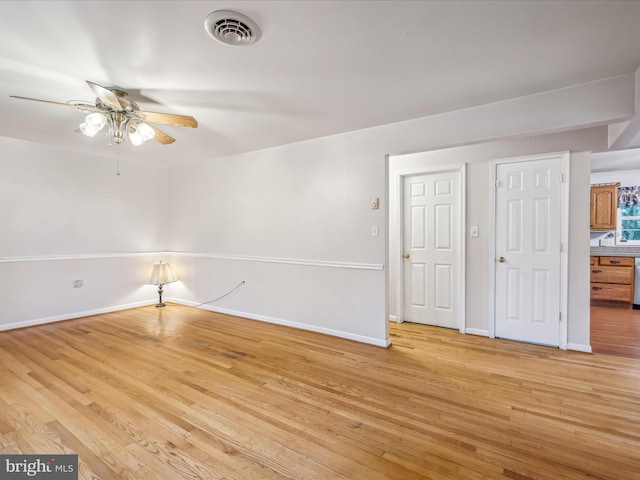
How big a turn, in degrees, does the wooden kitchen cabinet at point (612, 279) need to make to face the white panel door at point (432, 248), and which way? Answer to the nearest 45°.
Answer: approximately 45° to its right

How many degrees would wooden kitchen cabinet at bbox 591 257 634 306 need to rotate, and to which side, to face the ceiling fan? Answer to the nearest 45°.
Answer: approximately 45° to its right

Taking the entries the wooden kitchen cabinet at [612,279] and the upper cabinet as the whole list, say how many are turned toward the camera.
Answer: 2

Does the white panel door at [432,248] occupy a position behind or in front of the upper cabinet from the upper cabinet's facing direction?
in front

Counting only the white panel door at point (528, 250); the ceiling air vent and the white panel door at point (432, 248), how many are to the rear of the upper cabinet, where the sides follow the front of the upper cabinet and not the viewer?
0

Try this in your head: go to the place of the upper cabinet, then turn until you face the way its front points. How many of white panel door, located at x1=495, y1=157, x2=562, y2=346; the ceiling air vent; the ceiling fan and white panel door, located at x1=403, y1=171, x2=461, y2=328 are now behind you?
0

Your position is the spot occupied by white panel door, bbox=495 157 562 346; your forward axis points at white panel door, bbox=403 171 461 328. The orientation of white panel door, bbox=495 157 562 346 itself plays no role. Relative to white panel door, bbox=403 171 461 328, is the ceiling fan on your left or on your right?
left

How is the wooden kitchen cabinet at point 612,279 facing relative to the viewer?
toward the camera

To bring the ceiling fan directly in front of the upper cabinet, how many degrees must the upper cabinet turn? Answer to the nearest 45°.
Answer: approximately 45° to its right

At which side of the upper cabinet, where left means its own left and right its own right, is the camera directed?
front

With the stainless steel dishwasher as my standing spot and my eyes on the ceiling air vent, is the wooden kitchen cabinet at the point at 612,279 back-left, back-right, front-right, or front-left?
front-right

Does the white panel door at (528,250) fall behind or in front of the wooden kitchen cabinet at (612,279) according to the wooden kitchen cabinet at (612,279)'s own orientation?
in front

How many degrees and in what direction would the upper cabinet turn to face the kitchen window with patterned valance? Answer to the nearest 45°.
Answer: approximately 135° to its left

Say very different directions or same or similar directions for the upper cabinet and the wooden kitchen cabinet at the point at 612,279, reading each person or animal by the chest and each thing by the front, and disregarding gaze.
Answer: same or similar directions

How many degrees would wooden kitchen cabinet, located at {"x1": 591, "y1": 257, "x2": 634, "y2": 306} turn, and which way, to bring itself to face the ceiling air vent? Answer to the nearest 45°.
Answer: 0° — it already faces it
